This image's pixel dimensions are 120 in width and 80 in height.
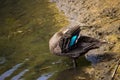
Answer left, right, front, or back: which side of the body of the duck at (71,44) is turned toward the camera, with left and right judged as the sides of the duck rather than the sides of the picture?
left
